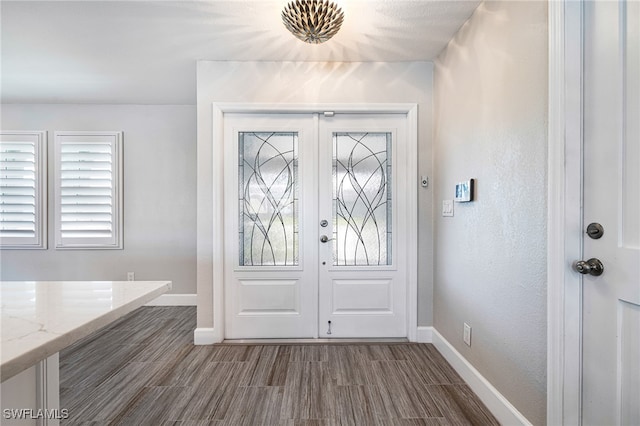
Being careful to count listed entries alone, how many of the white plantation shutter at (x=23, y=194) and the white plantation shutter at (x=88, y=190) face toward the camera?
2

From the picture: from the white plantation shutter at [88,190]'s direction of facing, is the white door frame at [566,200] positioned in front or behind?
in front

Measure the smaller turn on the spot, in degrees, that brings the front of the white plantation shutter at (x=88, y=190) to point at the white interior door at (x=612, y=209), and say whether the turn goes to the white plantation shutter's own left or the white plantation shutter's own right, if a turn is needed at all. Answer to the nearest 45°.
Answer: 0° — it already faces it

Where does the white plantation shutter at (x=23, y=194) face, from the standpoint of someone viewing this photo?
facing the viewer

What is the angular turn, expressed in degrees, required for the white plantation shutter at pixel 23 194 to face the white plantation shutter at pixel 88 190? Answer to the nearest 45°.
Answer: approximately 45° to its left

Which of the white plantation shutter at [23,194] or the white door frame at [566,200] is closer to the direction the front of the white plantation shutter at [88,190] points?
the white door frame

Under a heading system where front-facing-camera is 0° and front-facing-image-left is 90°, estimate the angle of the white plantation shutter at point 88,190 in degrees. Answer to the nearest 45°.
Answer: approximately 0°

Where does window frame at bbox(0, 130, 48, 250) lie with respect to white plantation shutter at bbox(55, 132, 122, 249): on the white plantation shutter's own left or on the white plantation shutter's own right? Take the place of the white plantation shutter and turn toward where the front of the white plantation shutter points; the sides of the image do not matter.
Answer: on the white plantation shutter's own right

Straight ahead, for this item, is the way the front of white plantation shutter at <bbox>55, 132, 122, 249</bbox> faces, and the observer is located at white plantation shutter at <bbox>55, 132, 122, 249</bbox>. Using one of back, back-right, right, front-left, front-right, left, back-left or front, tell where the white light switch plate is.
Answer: front-left

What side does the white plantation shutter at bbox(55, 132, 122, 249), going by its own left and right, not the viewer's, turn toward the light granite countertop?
front

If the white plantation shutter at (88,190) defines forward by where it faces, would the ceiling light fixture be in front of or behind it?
in front

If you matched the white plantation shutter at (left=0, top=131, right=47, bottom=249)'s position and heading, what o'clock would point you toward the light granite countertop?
The light granite countertop is roughly at 12 o'clock from the white plantation shutter.
